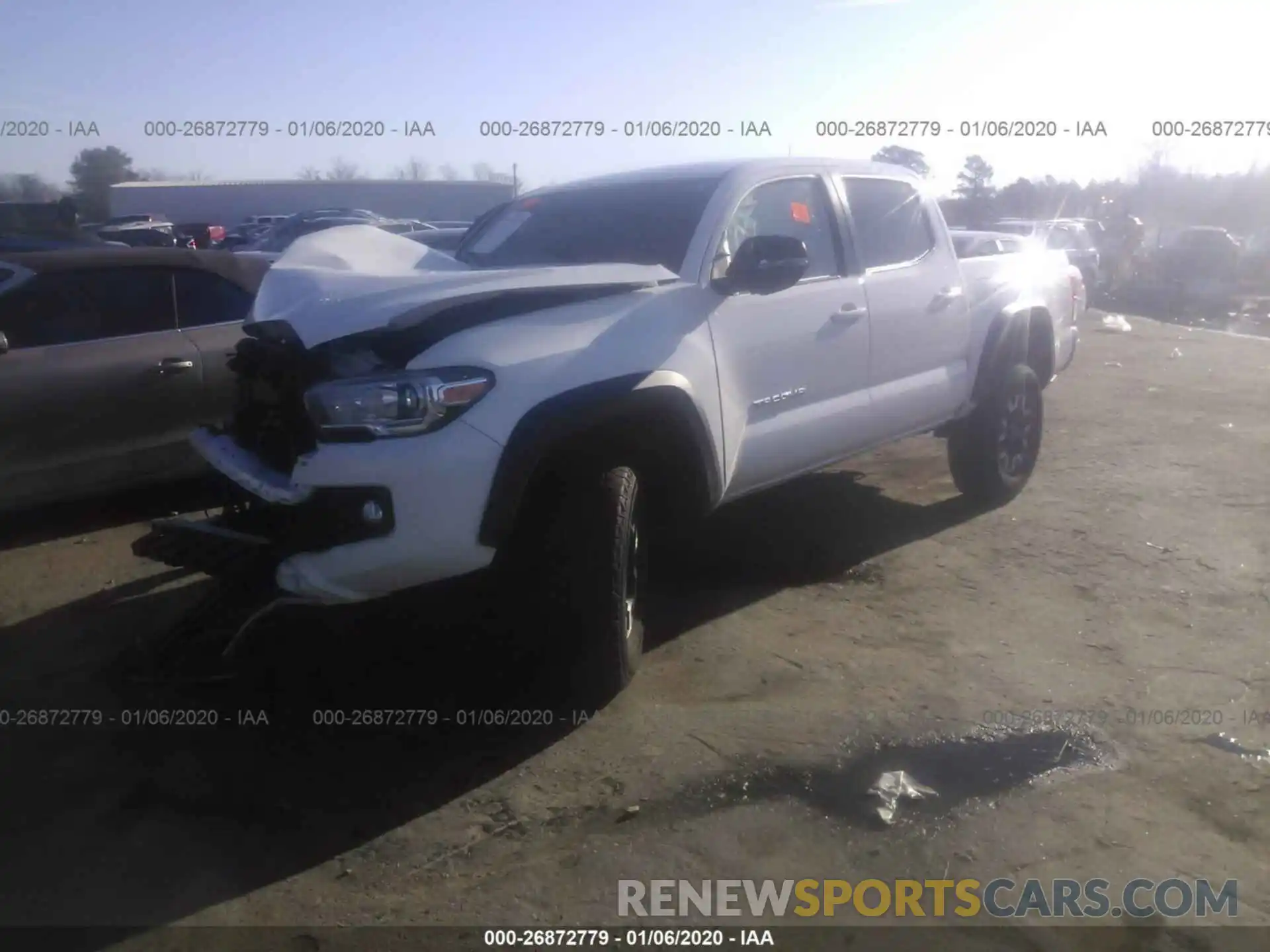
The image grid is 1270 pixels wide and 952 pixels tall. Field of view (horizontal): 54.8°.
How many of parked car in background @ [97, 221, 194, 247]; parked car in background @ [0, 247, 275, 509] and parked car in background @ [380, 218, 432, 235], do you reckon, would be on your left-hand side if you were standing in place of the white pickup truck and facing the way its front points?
0

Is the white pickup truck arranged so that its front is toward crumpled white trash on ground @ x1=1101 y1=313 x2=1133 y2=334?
no

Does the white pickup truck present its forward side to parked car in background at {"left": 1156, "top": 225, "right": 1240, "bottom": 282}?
no

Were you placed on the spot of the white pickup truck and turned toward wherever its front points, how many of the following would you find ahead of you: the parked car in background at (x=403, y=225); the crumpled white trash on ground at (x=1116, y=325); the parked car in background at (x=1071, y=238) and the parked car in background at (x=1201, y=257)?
0

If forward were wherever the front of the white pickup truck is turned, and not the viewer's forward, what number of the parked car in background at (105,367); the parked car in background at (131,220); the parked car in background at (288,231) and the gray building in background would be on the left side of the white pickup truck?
0

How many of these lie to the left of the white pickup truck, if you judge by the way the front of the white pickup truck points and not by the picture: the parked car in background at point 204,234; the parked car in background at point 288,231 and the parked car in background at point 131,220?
0

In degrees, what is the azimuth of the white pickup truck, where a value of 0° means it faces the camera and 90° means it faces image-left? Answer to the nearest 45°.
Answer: approximately 45°

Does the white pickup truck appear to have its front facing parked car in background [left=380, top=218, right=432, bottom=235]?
no

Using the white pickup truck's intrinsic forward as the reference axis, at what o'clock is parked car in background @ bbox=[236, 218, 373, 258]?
The parked car in background is roughly at 4 o'clock from the white pickup truck.

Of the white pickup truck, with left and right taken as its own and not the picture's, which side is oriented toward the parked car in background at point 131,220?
right

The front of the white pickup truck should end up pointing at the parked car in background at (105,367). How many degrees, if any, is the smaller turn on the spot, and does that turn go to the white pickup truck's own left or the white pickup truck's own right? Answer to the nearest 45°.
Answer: approximately 90° to the white pickup truck's own right

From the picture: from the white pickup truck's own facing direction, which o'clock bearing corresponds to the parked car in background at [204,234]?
The parked car in background is roughly at 4 o'clock from the white pickup truck.

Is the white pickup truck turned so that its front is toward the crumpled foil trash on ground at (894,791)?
no

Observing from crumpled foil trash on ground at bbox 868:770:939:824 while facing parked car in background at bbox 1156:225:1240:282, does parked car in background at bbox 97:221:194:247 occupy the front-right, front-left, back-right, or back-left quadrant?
front-left

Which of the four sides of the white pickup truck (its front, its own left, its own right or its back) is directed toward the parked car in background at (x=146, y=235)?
right

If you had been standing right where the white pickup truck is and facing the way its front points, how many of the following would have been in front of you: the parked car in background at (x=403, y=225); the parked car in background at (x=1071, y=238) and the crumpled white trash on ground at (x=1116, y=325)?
0

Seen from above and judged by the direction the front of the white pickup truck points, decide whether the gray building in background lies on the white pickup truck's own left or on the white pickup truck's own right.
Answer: on the white pickup truck's own right

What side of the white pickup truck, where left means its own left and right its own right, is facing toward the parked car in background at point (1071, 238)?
back
